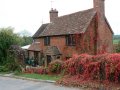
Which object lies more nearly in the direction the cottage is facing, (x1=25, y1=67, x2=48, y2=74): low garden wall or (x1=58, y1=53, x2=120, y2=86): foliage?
the low garden wall

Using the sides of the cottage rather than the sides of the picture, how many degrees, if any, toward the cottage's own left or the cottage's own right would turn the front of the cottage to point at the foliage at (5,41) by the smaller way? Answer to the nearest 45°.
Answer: approximately 45° to the cottage's own right

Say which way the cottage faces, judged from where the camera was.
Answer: facing the viewer and to the left of the viewer

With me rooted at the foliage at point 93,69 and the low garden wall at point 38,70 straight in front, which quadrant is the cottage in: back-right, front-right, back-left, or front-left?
front-right

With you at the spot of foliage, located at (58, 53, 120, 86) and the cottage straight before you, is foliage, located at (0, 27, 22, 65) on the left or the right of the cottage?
left

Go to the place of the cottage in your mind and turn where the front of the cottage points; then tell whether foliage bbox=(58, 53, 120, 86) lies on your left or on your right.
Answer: on your left

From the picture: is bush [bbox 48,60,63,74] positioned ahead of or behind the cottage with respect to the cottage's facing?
ahead

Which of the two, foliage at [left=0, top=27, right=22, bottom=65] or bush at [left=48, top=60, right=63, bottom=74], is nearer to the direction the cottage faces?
the bush

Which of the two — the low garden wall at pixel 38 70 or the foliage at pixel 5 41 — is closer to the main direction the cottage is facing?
the low garden wall

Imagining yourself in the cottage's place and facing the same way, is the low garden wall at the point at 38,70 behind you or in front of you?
in front
